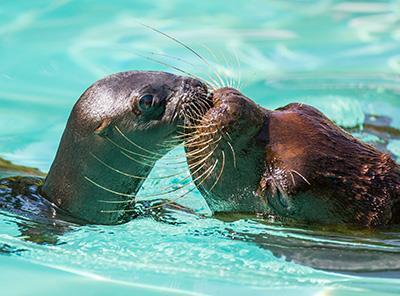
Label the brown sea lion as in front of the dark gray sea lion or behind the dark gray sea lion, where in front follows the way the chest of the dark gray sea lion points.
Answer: in front

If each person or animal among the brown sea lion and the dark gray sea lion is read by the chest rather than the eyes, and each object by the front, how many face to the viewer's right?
1

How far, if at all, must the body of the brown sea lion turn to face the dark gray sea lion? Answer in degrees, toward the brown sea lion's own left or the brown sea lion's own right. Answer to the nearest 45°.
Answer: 0° — it already faces it

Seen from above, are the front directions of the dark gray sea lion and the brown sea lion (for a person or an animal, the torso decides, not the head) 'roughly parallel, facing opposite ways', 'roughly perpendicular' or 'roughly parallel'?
roughly parallel, facing opposite ways

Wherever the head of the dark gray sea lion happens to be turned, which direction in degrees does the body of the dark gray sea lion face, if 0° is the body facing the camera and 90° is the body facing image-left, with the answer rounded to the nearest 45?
approximately 270°

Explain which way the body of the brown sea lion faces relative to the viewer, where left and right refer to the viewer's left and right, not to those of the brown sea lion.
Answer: facing to the left of the viewer
